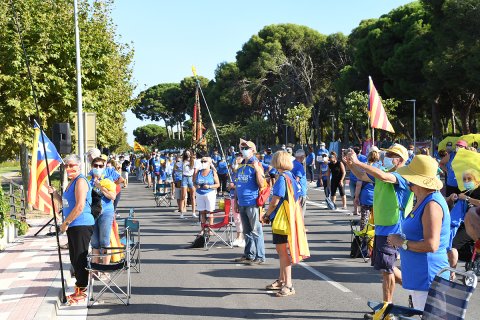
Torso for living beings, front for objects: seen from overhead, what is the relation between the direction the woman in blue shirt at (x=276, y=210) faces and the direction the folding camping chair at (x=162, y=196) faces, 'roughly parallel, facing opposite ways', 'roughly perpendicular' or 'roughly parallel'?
roughly perpendicular

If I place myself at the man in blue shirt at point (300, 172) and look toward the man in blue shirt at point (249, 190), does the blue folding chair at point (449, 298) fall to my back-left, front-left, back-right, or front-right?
front-left

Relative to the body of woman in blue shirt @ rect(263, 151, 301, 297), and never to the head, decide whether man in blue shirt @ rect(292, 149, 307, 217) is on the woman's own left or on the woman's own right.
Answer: on the woman's own right

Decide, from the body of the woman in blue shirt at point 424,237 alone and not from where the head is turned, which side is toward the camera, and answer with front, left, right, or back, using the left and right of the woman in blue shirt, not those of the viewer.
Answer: left

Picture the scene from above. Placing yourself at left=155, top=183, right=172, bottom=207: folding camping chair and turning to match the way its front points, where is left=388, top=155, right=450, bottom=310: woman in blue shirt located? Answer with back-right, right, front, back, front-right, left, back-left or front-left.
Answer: front
